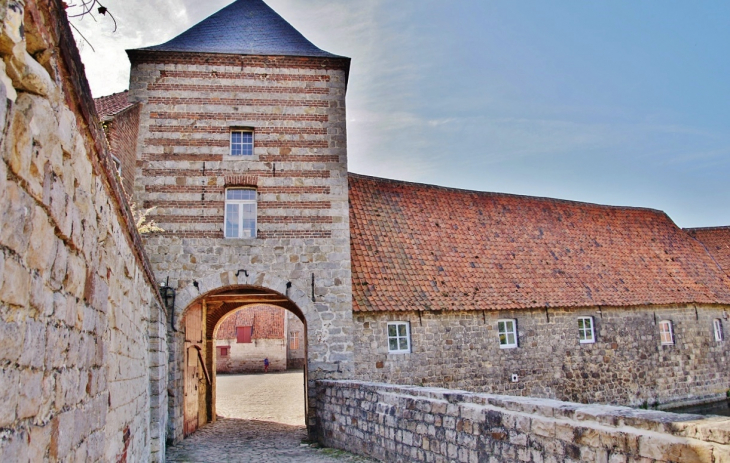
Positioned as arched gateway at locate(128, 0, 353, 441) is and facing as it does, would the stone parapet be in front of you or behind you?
in front

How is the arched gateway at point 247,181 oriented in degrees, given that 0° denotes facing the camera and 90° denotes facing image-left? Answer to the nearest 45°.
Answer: approximately 0°

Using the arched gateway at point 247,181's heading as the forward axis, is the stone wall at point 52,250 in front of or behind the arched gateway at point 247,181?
in front
